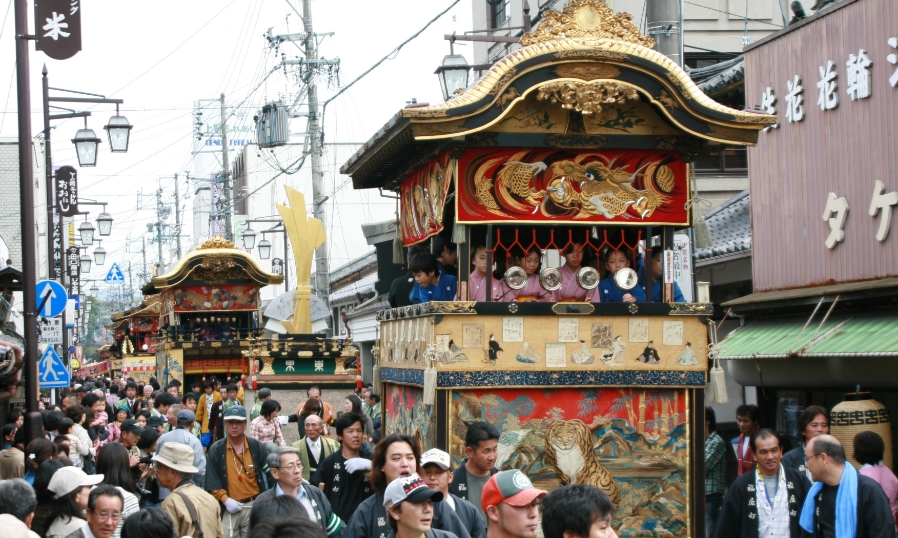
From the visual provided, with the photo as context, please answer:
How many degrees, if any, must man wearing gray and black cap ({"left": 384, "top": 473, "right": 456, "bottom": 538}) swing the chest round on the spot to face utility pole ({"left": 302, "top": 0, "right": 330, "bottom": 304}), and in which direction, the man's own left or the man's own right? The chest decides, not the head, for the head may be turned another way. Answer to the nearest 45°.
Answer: approximately 135° to the man's own left

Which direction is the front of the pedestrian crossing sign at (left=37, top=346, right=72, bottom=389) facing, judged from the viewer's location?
facing the viewer

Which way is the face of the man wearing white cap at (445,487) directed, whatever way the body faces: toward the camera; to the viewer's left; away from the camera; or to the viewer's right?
toward the camera

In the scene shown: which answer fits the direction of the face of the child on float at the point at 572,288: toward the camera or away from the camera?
toward the camera

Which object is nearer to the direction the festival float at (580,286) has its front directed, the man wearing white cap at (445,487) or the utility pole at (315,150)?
the man wearing white cap

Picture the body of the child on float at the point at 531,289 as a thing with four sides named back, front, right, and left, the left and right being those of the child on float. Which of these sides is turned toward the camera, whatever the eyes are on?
front

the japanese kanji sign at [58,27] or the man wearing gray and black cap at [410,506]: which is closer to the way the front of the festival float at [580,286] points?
the man wearing gray and black cap

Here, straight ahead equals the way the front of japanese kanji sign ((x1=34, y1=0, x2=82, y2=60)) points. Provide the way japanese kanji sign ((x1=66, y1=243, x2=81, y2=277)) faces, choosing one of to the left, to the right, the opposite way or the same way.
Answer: the same way

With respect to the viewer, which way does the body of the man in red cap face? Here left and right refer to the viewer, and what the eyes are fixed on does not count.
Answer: facing the viewer and to the right of the viewer

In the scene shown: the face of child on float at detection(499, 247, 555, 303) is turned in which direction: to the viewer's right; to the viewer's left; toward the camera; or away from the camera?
toward the camera

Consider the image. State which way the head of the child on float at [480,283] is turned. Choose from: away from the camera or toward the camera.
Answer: toward the camera

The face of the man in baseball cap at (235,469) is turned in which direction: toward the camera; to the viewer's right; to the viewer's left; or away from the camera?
toward the camera

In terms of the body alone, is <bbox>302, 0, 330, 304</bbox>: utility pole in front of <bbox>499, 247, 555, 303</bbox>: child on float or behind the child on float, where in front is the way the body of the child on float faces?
behind

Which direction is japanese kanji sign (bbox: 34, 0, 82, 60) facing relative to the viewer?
toward the camera

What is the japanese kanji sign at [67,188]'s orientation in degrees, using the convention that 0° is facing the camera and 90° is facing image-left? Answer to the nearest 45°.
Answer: approximately 0°

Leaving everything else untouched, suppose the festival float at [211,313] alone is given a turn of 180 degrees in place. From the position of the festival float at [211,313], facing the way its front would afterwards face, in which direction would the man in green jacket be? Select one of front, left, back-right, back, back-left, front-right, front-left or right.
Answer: back
